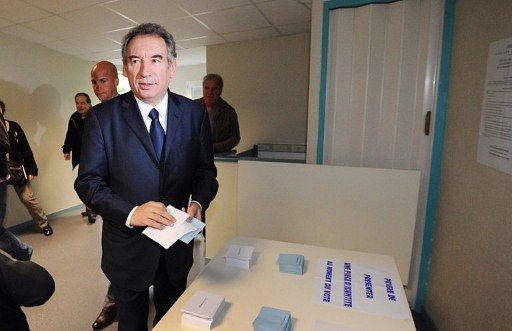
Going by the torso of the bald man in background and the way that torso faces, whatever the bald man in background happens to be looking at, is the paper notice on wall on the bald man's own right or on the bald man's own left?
on the bald man's own left

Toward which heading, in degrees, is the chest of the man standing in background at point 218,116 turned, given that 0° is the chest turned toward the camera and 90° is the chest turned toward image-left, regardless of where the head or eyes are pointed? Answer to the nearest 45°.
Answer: approximately 45°

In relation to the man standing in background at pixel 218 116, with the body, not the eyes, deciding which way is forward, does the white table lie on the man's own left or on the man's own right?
on the man's own left

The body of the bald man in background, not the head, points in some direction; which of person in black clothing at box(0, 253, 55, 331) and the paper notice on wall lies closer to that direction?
the person in black clothing

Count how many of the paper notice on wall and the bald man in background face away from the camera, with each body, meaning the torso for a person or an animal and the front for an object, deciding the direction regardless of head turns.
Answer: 0

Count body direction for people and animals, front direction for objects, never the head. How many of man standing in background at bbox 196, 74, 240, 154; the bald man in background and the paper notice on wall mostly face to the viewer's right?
0

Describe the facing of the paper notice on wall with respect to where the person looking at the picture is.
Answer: facing the viewer and to the left of the viewer

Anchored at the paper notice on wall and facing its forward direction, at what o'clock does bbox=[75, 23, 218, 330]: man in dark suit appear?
The man in dark suit is roughly at 12 o'clock from the paper notice on wall.

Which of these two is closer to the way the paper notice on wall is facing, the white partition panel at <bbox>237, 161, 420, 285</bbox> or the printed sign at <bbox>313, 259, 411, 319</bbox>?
the printed sign

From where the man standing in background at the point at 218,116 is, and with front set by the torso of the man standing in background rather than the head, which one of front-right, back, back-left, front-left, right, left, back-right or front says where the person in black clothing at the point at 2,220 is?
front-right

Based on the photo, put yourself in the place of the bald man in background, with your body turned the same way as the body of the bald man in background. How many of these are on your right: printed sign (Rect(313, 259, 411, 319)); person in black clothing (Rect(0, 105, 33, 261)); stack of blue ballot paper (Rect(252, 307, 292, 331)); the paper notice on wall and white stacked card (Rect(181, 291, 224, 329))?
1

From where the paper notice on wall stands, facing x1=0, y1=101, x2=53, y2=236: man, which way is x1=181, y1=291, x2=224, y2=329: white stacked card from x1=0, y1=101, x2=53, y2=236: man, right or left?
left

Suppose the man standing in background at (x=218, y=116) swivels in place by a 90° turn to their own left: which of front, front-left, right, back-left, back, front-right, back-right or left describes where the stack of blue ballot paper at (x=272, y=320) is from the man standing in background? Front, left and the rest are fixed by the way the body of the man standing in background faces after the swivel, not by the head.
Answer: front-right

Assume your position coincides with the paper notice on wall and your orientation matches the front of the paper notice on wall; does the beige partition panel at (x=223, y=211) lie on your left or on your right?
on your right

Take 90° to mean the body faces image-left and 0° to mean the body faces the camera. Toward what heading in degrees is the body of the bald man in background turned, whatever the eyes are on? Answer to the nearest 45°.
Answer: approximately 45°

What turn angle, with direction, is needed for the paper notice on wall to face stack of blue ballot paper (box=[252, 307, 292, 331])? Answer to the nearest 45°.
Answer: approximately 45° to its left

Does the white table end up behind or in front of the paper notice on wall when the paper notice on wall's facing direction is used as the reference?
in front
